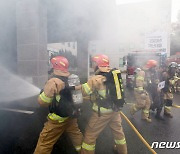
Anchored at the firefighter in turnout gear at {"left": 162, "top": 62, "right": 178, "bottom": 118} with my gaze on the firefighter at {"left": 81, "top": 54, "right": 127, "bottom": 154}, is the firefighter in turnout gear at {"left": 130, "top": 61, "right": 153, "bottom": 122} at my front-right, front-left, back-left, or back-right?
front-right

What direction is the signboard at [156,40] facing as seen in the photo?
toward the camera

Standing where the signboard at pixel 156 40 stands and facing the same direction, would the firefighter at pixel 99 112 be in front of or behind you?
in front

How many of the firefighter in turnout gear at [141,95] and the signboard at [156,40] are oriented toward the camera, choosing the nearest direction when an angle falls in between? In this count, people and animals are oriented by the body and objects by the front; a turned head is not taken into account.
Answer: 1
